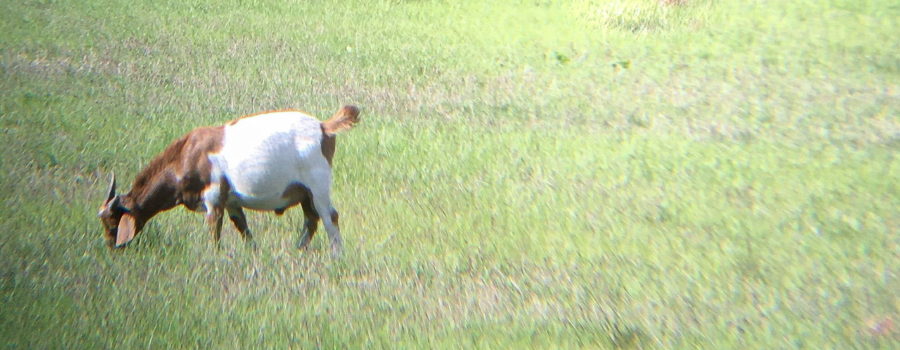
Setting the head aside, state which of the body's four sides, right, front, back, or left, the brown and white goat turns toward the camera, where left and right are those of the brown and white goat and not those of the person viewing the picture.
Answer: left
